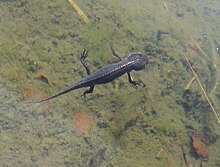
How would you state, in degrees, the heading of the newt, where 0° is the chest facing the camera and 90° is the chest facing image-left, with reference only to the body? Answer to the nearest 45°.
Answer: approximately 225°

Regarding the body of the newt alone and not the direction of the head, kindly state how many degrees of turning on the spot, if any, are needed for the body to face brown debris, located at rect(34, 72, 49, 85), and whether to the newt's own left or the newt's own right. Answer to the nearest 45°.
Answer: approximately 135° to the newt's own left
